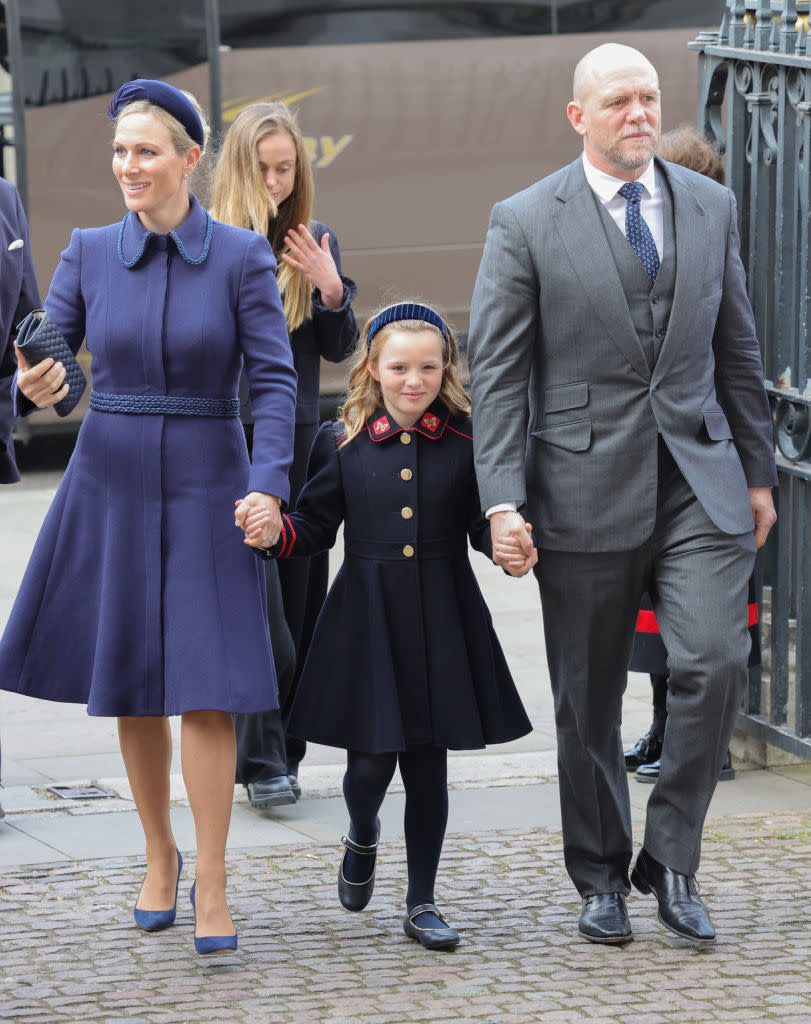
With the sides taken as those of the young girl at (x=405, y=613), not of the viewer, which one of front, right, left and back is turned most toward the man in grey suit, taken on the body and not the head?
left

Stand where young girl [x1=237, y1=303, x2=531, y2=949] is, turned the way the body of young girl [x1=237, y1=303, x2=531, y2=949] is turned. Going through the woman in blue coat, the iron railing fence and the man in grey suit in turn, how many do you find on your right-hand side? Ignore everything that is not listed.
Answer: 1

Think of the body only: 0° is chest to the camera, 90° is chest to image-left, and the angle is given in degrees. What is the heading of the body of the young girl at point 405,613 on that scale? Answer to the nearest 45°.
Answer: approximately 0°

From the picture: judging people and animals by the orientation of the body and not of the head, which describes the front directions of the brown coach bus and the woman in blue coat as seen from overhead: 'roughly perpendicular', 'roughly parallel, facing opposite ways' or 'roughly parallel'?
roughly perpendicular

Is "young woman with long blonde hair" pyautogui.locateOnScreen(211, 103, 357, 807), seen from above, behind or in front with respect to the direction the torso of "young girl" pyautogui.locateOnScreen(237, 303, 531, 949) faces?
behind

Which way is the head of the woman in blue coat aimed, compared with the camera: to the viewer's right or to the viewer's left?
to the viewer's left
